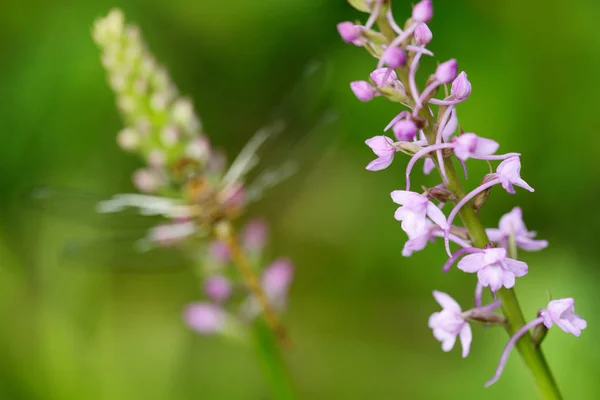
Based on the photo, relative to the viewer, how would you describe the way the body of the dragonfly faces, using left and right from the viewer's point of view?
facing away from the viewer and to the left of the viewer
